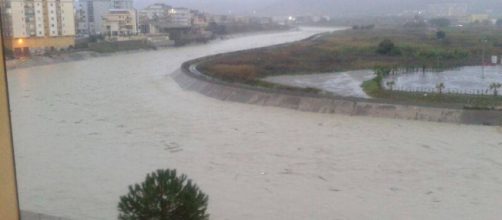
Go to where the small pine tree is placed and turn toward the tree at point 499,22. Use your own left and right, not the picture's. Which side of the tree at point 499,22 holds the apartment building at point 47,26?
left

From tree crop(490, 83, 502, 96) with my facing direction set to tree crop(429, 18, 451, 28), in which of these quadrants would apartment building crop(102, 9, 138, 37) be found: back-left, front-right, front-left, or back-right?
front-left

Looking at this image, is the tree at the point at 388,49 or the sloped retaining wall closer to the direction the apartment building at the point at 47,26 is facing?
the sloped retaining wall

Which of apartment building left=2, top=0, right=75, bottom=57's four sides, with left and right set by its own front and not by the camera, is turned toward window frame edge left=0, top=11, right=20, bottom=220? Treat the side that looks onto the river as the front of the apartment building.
front

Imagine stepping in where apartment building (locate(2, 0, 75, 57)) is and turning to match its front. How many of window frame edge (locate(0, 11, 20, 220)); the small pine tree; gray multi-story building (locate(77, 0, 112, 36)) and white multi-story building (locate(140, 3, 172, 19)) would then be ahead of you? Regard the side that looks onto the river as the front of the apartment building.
2

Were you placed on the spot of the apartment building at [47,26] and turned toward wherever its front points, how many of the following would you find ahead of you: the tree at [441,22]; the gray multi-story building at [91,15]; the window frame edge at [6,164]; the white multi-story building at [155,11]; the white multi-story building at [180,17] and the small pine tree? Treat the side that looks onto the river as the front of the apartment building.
2

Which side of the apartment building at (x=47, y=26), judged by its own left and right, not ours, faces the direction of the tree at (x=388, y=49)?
left

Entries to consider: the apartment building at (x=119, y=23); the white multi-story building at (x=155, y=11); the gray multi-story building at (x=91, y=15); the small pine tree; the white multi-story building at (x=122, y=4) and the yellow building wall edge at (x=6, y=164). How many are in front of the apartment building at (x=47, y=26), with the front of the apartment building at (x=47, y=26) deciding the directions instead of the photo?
2

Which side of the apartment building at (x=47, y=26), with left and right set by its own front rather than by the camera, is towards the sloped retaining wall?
front

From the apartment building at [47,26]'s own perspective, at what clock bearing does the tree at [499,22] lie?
The tree is roughly at 8 o'clock from the apartment building.

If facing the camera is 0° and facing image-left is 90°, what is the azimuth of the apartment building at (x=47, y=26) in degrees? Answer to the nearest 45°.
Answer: approximately 0°

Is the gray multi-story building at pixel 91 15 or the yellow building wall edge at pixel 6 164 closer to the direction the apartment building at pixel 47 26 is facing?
the yellow building wall edge

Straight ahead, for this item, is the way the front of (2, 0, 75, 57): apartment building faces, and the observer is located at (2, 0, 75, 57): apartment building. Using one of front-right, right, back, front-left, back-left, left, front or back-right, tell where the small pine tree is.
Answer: front

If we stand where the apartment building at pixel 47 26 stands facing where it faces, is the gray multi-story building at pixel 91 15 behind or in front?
behind

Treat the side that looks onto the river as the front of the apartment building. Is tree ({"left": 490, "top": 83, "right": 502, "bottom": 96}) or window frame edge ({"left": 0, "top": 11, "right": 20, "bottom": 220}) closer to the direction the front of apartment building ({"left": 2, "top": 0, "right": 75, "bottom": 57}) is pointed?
the window frame edge

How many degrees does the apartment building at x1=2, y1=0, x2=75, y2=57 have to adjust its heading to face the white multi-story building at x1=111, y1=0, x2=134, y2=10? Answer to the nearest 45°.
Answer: approximately 180°

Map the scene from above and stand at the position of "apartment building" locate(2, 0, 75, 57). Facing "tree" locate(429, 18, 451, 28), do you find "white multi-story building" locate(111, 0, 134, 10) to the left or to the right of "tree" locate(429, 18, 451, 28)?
left

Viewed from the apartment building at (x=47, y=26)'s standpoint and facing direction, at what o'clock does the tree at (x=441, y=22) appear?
The tree is roughly at 8 o'clock from the apartment building.
